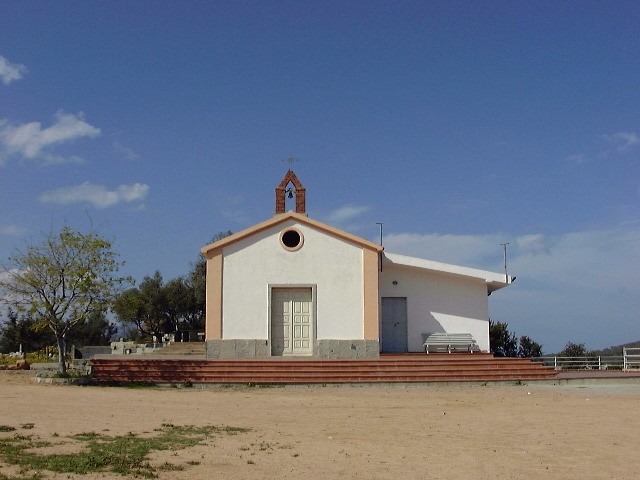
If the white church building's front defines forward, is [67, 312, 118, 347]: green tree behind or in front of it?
behind

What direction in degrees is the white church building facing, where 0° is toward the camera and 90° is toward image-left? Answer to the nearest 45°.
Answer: approximately 0°

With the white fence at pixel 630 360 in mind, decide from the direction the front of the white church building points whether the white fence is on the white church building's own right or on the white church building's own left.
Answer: on the white church building's own left

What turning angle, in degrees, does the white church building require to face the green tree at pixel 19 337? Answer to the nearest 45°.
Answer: approximately 135° to its right

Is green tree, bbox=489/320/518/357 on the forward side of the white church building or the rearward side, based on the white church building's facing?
on the rearward side

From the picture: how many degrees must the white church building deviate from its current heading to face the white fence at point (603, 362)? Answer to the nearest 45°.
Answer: approximately 135° to its left

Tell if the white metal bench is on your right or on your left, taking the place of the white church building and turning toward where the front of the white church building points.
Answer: on your left
